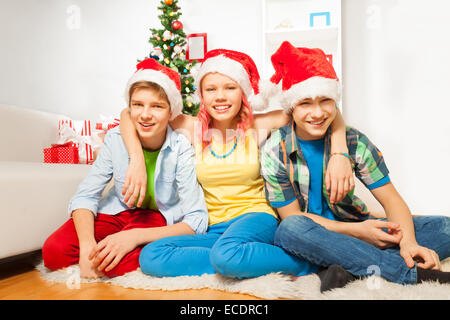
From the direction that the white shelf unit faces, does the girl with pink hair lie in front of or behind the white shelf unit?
in front

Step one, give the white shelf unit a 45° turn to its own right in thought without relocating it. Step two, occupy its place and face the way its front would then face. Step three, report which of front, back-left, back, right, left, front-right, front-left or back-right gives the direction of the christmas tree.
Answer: front-right

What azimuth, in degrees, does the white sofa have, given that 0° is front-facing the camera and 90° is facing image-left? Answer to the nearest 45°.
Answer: approximately 315°

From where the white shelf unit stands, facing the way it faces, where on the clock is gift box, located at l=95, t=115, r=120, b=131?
The gift box is roughly at 2 o'clock from the white shelf unit.

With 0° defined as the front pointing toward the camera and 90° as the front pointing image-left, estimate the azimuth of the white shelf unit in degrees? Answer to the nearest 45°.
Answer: approximately 0°

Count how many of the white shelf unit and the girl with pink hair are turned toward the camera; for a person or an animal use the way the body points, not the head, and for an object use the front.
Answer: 2

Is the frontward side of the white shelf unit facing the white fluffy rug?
yes

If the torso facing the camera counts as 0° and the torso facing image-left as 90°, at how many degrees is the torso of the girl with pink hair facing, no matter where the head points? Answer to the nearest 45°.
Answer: approximately 0°
